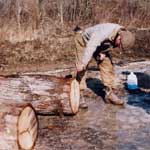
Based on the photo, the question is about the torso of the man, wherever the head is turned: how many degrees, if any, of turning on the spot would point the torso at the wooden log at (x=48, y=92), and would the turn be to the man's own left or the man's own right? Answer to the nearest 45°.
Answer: approximately 180°

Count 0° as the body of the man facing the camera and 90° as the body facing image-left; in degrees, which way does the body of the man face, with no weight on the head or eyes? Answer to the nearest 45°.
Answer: approximately 270°

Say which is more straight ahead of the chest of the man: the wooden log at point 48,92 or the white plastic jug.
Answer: the white plastic jug

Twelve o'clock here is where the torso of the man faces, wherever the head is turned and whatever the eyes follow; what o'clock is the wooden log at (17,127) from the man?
The wooden log is roughly at 4 o'clock from the man.
